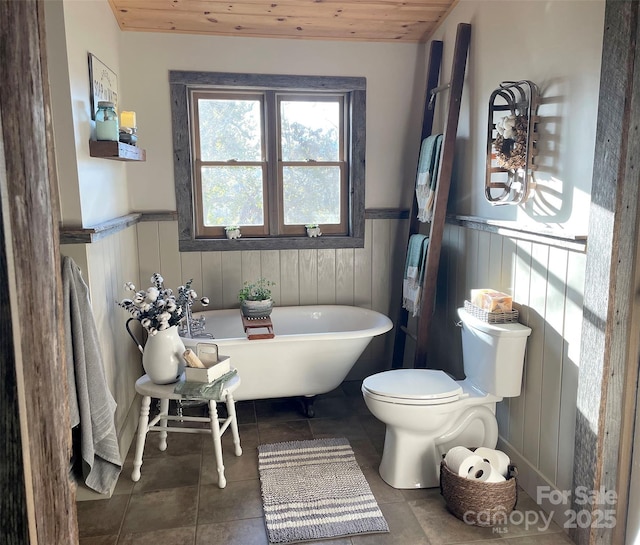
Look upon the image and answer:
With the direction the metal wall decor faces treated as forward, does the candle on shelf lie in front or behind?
in front

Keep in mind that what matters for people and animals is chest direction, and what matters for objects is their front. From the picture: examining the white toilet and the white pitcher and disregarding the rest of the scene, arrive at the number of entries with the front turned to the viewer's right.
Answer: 1

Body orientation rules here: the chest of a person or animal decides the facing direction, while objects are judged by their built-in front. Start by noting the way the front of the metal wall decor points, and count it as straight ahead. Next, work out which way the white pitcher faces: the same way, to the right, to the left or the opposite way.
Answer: the opposite way

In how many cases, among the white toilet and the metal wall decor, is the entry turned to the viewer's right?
0

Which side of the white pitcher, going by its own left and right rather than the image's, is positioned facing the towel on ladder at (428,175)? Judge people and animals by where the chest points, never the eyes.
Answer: front

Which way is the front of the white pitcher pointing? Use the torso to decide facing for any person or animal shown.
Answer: to the viewer's right

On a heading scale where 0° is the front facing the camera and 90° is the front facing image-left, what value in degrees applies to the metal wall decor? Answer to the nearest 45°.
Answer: approximately 45°

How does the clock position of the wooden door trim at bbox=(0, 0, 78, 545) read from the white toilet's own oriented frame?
The wooden door trim is roughly at 11 o'clock from the white toilet.

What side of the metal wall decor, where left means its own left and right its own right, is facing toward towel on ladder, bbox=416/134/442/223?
right

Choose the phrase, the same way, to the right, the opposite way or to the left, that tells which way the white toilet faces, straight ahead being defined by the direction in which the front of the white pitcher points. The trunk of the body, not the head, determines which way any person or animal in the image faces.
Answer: the opposite way

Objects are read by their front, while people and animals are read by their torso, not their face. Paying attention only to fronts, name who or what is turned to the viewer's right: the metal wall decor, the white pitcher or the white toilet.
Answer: the white pitcher

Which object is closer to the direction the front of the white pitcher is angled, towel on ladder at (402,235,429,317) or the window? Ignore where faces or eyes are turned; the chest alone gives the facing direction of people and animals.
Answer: the towel on ladder
